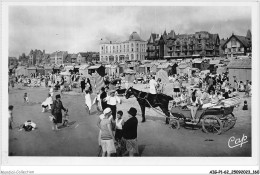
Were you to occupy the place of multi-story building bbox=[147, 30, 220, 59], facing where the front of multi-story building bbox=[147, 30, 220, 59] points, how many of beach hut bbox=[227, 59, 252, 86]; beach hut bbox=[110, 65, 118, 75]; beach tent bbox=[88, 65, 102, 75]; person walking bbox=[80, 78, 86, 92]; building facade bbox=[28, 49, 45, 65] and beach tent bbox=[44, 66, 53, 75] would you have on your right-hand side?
5

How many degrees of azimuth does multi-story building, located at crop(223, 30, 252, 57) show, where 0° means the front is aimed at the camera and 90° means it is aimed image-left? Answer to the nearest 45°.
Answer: approximately 45°

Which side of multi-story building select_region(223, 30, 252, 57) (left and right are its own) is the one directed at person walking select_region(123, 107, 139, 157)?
front

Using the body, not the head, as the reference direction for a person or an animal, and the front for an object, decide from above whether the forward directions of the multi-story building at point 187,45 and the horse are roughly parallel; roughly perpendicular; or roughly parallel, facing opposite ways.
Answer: roughly perpendicular

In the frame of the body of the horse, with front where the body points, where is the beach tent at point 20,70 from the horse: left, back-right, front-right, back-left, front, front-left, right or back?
front

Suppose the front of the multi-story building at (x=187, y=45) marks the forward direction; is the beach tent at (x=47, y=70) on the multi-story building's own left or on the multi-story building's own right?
on the multi-story building's own right

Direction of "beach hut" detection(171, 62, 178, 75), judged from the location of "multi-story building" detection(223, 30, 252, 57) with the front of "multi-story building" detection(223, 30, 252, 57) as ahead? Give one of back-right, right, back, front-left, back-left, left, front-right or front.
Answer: front-right

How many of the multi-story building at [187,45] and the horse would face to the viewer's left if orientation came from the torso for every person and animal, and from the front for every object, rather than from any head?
1

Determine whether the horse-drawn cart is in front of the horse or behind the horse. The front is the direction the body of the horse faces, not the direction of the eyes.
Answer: behind

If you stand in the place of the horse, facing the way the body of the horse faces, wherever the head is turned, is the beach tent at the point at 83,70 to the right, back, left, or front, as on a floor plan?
right

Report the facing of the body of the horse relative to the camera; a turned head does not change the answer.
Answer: to the viewer's left

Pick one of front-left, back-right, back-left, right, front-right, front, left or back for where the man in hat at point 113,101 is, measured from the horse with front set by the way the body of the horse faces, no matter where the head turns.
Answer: front

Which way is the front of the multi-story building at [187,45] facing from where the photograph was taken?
facing the viewer

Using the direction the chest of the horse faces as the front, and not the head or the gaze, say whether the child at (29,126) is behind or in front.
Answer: in front

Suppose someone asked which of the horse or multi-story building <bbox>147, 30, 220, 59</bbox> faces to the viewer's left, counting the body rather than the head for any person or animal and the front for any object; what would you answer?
the horse
